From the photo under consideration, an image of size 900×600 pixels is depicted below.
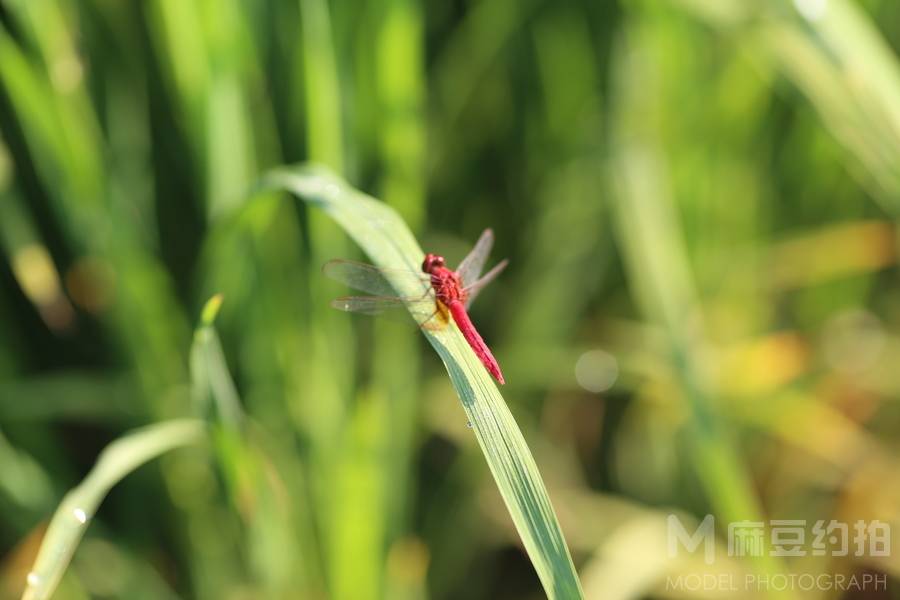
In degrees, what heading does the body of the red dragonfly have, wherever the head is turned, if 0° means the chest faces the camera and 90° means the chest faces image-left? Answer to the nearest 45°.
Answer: approximately 135°
